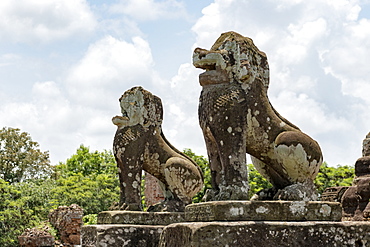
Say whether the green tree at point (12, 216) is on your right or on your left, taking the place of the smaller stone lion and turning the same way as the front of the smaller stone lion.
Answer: on your right

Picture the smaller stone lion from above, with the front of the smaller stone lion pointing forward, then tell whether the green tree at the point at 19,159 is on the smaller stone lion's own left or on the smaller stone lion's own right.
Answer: on the smaller stone lion's own right

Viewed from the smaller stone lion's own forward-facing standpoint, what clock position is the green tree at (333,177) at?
The green tree is roughly at 4 o'clock from the smaller stone lion.

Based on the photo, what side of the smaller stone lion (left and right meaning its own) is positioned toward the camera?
left

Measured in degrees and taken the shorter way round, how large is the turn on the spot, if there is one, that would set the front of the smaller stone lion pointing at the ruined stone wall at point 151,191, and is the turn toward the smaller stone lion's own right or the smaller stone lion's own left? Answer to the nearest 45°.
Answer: approximately 90° to the smaller stone lion's own right

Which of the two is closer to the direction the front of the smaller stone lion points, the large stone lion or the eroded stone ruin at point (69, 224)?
the eroded stone ruin

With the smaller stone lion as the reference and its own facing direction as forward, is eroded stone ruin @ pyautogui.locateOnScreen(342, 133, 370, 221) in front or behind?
behind
